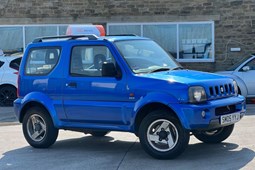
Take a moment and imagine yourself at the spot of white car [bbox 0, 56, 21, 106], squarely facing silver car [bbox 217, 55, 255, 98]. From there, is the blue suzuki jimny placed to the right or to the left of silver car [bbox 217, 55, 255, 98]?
right

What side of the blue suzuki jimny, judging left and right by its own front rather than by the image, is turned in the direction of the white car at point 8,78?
back

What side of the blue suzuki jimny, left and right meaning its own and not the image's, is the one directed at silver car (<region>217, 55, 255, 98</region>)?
left

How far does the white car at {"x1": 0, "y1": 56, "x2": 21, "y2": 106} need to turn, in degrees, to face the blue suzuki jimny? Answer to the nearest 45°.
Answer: approximately 135° to its left

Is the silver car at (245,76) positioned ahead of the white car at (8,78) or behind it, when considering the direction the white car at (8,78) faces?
behind

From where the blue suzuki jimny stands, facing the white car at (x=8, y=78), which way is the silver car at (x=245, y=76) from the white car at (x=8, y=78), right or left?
right
